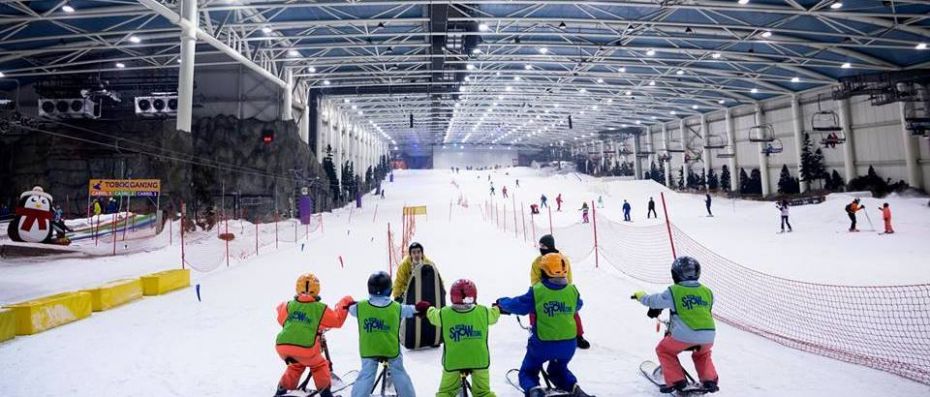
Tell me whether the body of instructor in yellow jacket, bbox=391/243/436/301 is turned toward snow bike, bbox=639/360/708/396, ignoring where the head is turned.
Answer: no

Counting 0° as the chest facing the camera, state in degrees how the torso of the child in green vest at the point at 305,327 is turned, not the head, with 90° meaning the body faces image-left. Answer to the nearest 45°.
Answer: approximately 225°

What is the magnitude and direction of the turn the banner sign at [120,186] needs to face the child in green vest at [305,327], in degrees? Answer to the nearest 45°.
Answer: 0° — it already faces them

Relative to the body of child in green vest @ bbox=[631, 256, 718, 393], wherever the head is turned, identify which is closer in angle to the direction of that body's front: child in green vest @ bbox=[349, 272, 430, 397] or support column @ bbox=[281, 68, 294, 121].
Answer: the support column

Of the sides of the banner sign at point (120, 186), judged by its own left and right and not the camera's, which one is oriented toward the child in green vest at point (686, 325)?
front

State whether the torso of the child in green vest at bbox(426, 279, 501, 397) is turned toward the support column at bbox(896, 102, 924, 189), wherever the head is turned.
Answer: no

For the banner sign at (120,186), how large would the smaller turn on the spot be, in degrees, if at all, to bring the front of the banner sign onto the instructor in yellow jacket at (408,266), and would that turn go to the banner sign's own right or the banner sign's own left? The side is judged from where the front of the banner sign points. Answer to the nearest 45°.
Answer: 0° — it already faces them

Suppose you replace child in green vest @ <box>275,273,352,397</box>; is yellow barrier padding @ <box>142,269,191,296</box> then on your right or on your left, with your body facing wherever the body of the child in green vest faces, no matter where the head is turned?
on your left

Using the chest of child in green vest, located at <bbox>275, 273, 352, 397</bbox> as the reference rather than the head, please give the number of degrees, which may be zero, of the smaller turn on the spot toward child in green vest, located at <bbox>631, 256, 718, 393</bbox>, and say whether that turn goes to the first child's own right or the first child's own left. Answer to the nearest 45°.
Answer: approximately 45° to the first child's own right

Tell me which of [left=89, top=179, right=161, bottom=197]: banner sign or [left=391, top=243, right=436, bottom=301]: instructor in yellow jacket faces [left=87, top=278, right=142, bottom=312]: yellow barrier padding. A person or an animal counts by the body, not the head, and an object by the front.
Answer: the banner sign

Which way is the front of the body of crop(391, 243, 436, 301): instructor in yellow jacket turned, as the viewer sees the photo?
toward the camera

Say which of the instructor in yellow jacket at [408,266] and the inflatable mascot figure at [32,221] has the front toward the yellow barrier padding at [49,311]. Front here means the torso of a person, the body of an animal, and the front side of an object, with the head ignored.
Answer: the inflatable mascot figure

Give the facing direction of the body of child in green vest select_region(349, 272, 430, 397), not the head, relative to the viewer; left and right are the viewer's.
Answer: facing away from the viewer

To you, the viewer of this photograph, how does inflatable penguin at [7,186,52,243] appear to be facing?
facing the viewer

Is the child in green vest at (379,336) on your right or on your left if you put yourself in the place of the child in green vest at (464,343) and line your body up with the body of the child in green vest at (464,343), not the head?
on your left

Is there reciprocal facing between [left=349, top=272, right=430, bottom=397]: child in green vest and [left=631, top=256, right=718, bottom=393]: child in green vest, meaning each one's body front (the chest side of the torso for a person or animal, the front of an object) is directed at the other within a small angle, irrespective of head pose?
no

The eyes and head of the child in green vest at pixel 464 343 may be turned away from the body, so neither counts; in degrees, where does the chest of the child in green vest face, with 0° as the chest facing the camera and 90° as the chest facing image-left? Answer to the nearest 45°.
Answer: approximately 180°

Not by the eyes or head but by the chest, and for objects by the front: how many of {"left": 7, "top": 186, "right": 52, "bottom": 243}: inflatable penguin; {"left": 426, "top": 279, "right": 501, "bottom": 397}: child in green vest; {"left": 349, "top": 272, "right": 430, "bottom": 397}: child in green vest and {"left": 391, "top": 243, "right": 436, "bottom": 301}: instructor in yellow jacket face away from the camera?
2

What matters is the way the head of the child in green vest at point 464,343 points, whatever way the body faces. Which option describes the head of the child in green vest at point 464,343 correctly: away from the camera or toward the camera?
away from the camera

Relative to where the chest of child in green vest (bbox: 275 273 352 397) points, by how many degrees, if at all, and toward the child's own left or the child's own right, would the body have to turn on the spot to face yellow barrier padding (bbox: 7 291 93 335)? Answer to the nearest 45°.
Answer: approximately 90° to the child's own left
